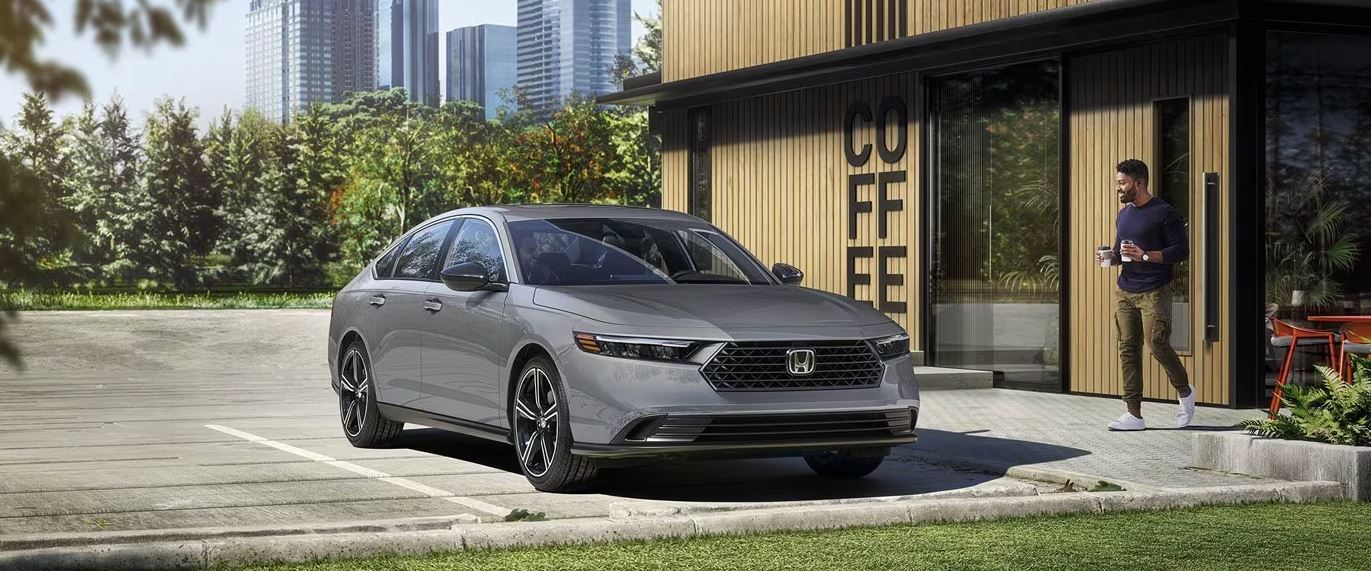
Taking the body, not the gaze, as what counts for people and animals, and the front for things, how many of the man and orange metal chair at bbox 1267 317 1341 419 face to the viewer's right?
1

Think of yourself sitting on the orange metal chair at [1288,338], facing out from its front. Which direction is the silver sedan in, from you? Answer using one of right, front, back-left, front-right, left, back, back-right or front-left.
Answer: back-right

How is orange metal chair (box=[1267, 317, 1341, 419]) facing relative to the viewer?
to the viewer's right

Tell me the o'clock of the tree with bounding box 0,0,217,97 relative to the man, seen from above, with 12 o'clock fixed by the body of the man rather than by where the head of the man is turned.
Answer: The tree is roughly at 11 o'clock from the man.

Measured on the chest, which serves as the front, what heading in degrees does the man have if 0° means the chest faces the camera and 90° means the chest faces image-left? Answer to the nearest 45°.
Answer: approximately 45°

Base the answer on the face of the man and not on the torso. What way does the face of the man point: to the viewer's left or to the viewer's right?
to the viewer's left

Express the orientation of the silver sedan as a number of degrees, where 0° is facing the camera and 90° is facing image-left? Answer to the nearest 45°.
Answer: approximately 315°

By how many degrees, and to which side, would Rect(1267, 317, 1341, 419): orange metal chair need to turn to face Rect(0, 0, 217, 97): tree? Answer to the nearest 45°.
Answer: approximately 90° to its right
